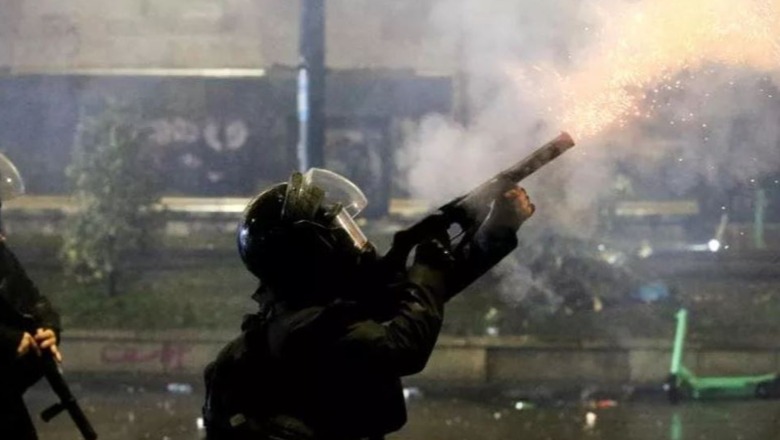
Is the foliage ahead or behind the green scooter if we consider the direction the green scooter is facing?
ahead

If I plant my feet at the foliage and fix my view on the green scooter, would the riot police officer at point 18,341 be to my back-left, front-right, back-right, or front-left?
front-right

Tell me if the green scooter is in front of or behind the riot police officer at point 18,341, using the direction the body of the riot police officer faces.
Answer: in front

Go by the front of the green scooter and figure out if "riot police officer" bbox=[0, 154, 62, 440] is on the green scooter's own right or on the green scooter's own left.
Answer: on the green scooter's own left

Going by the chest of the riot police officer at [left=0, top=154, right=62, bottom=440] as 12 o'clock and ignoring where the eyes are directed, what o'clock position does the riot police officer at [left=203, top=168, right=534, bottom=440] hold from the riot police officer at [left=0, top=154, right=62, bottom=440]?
the riot police officer at [left=203, top=168, right=534, bottom=440] is roughly at 2 o'clock from the riot police officer at [left=0, top=154, right=62, bottom=440].

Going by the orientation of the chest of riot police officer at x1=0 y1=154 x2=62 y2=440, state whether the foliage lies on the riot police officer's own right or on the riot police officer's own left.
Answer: on the riot police officer's own left

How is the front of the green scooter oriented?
to the viewer's left

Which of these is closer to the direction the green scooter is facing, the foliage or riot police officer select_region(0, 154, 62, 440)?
the foliage

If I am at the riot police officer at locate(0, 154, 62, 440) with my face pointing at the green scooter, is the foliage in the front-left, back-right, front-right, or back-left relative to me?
front-left

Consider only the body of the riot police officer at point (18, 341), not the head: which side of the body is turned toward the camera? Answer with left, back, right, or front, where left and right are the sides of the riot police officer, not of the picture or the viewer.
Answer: right

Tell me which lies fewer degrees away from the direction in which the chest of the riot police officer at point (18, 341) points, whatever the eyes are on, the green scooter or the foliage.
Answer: the green scooter

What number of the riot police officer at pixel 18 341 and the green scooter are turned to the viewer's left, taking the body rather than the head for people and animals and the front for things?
1

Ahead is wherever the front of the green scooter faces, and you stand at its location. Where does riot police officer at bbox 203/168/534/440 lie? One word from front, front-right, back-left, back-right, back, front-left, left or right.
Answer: left
